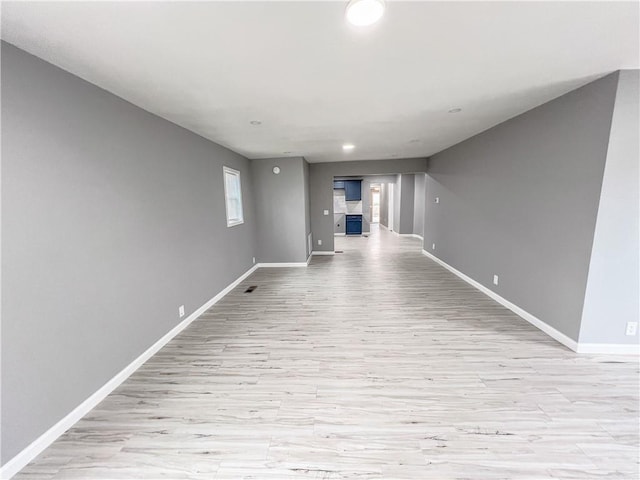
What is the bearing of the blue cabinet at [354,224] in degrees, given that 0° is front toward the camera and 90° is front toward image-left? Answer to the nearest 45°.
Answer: approximately 0°

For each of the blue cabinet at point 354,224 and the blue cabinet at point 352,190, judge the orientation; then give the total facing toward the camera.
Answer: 2

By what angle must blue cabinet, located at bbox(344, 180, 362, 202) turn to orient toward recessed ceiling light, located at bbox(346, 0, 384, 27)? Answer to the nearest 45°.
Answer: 0° — it already faces it

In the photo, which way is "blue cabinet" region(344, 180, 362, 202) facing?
toward the camera

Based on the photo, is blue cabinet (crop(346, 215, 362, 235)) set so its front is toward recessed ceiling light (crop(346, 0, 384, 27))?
yes
